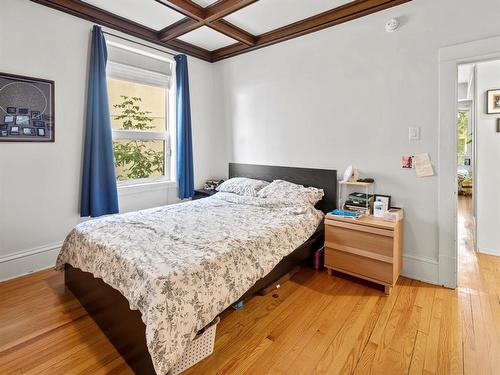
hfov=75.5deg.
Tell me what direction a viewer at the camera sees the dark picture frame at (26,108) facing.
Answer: facing the viewer and to the right of the viewer

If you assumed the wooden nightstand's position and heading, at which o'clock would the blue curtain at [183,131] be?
The blue curtain is roughly at 2 o'clock from the wooden nightstand.

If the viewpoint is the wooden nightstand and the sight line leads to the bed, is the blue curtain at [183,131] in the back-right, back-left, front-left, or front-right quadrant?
front-right

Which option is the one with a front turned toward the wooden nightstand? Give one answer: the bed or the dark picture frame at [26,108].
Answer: the dark picture frame

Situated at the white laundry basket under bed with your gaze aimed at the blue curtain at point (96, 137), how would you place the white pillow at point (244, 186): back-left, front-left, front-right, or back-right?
front-right

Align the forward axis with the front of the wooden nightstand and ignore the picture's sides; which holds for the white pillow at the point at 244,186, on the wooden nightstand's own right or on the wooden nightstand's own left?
on the wooden nightstand's own right

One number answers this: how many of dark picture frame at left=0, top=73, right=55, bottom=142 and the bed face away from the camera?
0

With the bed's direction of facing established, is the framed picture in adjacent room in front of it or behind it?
behind

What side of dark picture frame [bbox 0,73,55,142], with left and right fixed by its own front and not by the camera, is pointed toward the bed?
front

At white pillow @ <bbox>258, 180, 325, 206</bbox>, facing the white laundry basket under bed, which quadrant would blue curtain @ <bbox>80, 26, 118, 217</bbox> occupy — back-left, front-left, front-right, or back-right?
front-right

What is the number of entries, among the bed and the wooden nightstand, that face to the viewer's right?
0

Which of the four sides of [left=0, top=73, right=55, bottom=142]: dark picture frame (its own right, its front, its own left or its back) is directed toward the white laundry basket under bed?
front

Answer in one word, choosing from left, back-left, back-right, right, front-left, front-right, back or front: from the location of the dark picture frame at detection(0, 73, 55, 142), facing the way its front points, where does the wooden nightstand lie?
front

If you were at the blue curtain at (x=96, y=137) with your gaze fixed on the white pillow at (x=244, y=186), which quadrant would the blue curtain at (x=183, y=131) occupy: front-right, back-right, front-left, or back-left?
front-left

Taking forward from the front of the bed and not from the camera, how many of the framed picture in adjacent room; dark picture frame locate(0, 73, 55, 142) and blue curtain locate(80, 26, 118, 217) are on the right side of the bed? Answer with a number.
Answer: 2

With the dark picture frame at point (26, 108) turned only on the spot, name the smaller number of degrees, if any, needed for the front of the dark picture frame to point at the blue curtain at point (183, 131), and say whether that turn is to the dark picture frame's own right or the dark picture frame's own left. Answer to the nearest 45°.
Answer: approximately 45° to the dark picture frame's own left

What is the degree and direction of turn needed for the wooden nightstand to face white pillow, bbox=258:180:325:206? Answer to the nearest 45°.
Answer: approximately 90° to its right
